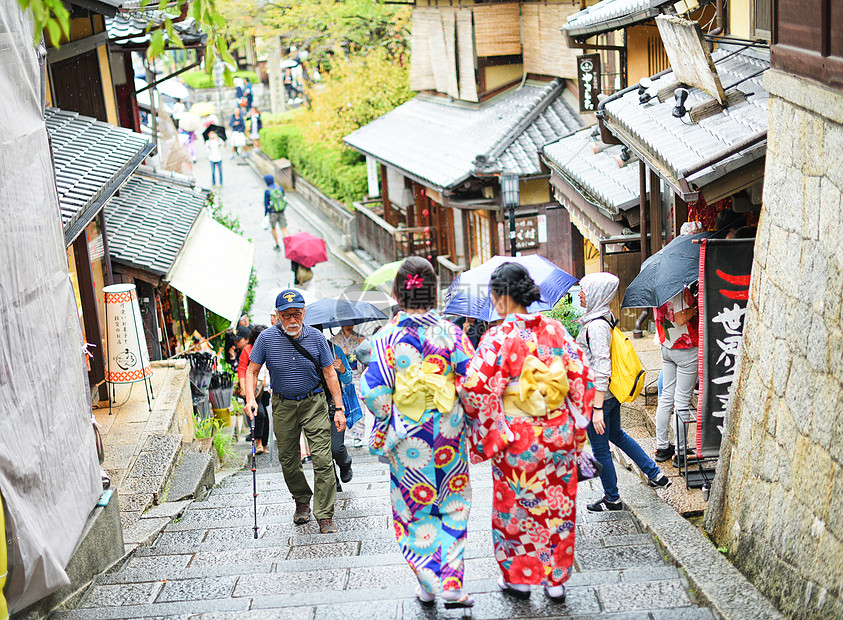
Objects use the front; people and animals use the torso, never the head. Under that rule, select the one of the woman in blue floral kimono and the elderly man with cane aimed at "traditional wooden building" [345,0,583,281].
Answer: the woman in blue floral kimono

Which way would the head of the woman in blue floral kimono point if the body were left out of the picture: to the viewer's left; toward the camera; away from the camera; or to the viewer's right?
away from the camera

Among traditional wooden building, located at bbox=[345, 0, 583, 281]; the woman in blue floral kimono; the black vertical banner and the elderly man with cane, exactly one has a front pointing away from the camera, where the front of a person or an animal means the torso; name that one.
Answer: the woman in blue floral kimono

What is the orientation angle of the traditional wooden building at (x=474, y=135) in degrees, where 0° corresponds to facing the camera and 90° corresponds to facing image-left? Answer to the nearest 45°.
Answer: approximately 45°

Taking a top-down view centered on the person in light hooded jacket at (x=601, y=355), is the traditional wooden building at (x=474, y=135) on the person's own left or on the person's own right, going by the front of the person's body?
on the person's own right

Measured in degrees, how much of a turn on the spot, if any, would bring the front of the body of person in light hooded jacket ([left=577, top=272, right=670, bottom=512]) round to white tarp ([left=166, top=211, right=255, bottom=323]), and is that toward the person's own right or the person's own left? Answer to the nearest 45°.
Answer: approximately 45° to the person's own right

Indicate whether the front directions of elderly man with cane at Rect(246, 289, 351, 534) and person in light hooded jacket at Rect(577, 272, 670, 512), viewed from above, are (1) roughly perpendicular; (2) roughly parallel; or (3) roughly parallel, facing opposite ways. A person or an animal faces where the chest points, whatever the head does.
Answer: roughly perpendicular

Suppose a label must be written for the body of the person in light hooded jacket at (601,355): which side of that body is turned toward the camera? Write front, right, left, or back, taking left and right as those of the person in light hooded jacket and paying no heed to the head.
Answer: left

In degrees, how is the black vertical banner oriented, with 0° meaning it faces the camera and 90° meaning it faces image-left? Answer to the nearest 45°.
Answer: approximately 0°

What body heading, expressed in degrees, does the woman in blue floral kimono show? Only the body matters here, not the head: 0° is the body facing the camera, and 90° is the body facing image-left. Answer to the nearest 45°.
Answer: approximately 180°

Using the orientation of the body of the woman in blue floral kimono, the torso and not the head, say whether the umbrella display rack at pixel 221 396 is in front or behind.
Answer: in front

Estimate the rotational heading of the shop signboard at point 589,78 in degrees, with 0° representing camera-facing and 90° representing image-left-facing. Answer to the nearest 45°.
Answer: approximately 0°

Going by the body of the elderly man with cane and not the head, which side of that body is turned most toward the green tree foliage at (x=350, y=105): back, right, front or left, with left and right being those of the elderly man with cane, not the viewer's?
back
